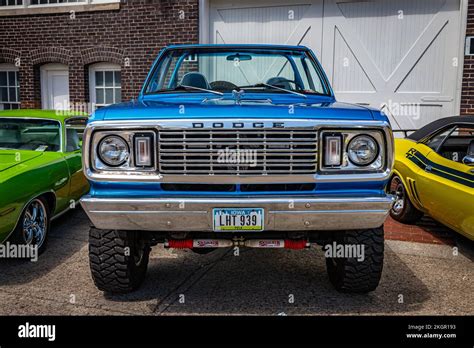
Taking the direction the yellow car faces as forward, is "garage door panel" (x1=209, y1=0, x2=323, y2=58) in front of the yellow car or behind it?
behind

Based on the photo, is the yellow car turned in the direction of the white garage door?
no

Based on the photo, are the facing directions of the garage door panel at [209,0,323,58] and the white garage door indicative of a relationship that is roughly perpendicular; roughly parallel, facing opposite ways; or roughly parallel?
roughly parallel

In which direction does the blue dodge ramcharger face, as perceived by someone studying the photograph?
facing the viewer

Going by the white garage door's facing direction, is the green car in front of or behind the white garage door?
in front

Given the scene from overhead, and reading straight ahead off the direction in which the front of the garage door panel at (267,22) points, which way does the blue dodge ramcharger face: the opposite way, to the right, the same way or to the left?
the same way

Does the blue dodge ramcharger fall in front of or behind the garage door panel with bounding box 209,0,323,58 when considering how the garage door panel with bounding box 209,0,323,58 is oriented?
in front

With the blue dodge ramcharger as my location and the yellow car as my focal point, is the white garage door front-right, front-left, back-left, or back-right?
front-left

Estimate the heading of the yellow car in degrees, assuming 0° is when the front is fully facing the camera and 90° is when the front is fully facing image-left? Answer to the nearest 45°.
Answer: approximately 315°

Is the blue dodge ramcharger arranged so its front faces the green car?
no

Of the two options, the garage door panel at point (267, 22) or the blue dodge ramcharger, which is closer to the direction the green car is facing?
the blue dodge ramcharger

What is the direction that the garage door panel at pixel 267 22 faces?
toward the camera
